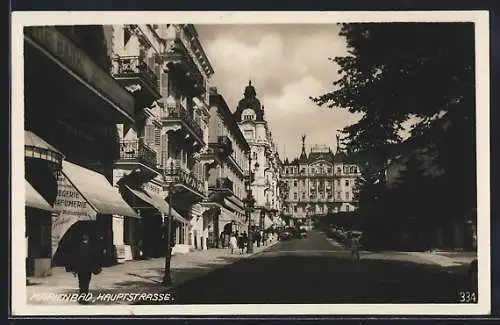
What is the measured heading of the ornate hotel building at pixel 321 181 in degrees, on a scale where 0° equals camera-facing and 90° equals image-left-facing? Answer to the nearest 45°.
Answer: approximately 0°
